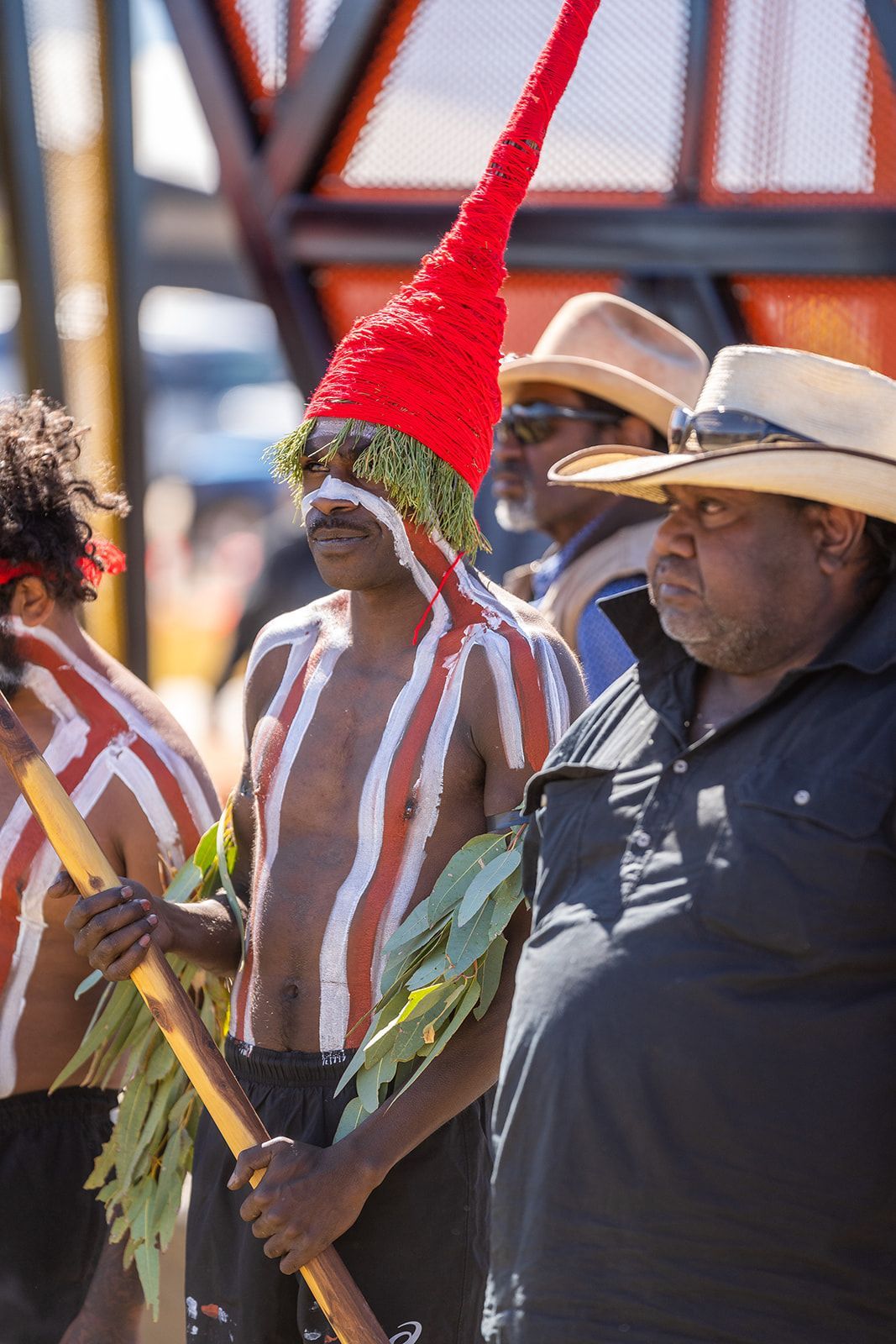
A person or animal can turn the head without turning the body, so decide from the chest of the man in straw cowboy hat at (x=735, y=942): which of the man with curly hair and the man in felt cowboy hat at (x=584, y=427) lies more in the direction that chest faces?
the man with curly hair

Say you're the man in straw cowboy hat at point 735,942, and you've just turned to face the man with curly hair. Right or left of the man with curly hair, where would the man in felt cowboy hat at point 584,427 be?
right

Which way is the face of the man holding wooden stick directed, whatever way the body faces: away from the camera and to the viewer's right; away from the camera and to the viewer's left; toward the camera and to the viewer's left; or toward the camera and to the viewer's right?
toward the camera and to the viewer's left

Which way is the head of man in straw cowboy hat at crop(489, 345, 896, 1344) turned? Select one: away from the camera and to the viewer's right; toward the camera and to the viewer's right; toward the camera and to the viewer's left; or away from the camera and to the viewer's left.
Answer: toward the camera and to the viewer's left

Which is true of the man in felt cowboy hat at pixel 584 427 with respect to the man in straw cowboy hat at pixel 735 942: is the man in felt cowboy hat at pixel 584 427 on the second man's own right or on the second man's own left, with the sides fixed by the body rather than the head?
on the second man's own right

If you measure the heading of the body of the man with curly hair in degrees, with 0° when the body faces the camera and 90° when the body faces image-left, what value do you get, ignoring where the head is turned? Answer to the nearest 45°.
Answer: approximately 45°

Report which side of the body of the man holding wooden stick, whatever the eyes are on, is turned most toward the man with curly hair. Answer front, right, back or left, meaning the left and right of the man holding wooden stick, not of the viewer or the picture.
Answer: right
